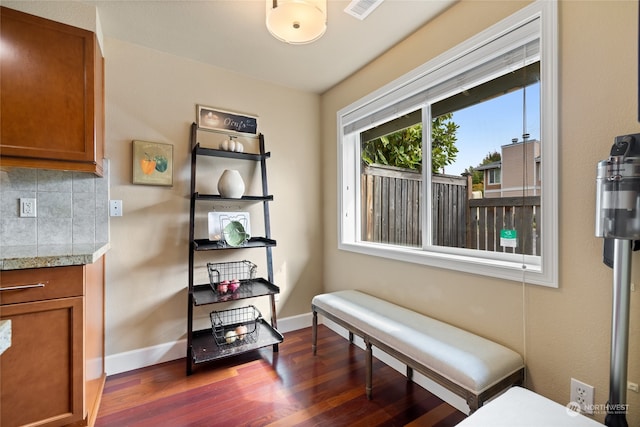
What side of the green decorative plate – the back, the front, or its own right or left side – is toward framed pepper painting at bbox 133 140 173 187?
right

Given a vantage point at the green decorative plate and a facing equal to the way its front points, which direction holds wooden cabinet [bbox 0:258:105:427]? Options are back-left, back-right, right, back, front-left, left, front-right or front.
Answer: front-right

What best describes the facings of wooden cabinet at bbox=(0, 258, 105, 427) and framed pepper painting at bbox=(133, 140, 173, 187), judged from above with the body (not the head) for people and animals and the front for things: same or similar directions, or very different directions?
same or similar directions

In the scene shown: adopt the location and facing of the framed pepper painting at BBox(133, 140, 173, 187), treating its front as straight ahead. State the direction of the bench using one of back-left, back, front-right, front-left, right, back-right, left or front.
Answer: front-left

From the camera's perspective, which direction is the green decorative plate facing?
toward the camera

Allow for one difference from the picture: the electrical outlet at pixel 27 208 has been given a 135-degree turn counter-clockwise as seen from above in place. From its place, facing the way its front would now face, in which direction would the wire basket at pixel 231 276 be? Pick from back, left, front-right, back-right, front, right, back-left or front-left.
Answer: front-right

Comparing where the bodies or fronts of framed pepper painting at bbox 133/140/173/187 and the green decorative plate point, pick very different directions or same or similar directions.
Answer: same or similar directions

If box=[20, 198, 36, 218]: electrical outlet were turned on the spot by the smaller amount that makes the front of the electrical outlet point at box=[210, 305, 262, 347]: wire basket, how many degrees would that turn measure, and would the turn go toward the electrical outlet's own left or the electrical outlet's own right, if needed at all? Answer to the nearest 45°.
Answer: approximately 90° to the electrical outlet's own left

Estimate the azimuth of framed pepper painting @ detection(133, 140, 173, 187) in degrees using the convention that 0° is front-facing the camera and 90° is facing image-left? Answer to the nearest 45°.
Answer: approximately 0°

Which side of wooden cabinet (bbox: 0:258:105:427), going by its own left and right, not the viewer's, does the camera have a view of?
front

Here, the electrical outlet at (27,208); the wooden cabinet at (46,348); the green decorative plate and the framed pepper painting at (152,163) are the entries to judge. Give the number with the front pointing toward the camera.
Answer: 4
